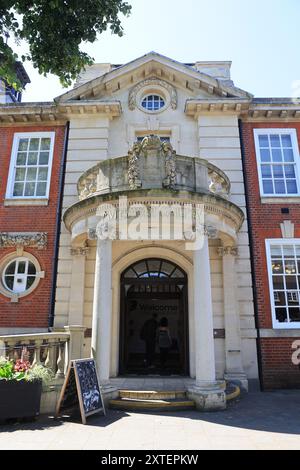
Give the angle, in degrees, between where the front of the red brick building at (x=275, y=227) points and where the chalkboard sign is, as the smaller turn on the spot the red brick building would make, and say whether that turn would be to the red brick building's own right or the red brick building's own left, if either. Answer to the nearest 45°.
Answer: approximately 45° to the red brick building's own right

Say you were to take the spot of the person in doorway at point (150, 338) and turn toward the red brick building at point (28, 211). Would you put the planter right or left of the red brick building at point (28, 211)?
left

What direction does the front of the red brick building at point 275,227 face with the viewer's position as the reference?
facing the viewer

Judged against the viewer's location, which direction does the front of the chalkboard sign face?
facing the viewer and to the right of the viewer

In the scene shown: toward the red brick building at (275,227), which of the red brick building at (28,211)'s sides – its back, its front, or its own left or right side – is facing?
left

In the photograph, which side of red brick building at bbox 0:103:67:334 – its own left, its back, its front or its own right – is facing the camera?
front

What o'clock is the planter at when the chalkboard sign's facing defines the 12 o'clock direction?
The planter is roughly at 4 o'clock from the chalkboard sign.

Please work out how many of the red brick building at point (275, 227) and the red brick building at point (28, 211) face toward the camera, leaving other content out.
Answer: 2
